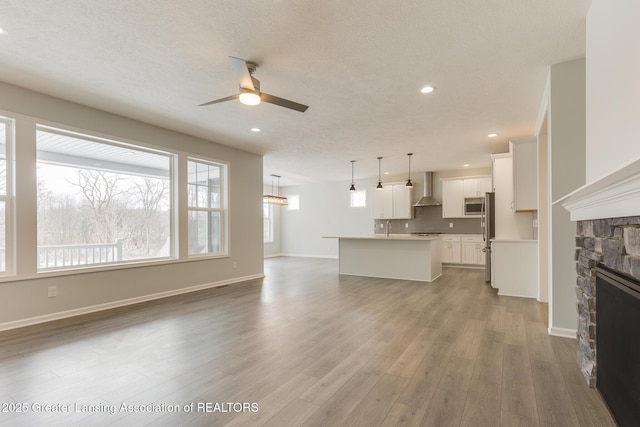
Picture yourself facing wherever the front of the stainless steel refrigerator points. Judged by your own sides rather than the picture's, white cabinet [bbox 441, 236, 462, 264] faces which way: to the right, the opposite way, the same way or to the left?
to the left

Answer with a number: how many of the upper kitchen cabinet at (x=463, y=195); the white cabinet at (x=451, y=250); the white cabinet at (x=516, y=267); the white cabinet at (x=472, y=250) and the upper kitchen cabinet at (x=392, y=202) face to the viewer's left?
1

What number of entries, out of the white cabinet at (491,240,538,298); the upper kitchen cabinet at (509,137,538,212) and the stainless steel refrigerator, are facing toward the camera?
0

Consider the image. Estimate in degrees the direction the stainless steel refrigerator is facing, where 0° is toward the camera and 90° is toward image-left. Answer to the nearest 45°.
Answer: approximately 90°

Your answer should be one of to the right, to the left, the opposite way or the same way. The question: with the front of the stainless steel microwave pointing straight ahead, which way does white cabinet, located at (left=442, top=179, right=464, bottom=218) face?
the same way

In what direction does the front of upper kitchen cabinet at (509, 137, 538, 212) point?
to the viewer's left

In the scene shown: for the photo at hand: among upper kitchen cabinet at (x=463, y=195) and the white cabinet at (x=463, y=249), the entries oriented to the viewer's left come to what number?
0

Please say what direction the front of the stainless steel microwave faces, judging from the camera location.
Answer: facing the viewer

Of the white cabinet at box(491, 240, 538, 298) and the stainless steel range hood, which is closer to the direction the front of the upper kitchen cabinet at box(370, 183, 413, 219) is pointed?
the white cabinet

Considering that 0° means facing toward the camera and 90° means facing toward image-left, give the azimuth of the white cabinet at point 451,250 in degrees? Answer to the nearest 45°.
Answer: approximately 0°

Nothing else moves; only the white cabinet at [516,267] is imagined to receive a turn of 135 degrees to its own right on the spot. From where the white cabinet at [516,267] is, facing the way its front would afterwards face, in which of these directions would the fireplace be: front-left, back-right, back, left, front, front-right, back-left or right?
back-right

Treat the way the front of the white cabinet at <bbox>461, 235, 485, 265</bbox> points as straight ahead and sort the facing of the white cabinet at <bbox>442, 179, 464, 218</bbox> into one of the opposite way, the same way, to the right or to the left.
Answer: the same way

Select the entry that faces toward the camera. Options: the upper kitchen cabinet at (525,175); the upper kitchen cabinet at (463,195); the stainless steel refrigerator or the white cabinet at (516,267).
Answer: the upper kitchen cabinet at (463,195)

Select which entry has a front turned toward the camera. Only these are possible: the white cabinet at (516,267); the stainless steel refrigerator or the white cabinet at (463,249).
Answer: the white cabinet at (463,249)

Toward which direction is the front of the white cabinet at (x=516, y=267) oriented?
to the viewer's left

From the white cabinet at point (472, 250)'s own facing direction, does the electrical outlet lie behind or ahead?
ahead

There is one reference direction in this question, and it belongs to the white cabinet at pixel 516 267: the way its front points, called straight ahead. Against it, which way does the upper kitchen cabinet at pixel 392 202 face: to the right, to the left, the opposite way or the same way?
to the left

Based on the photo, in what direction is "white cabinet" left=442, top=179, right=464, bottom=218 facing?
toward the camera
